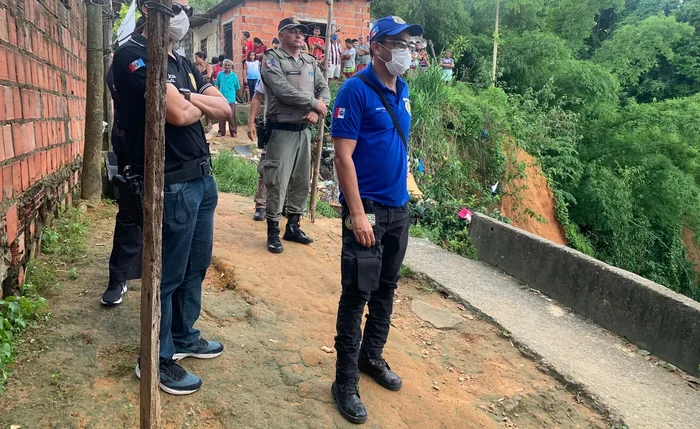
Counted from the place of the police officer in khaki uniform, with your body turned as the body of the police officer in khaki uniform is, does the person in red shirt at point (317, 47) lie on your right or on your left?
on your left

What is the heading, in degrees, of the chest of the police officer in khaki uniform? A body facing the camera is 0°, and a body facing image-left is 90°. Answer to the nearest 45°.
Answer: approximately 315°

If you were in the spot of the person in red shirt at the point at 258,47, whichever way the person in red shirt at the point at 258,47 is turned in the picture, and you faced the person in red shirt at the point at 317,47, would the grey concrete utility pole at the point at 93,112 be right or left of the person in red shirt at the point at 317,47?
right

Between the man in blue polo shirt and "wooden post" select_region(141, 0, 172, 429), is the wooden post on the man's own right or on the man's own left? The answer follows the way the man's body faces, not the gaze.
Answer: on the man's own right
